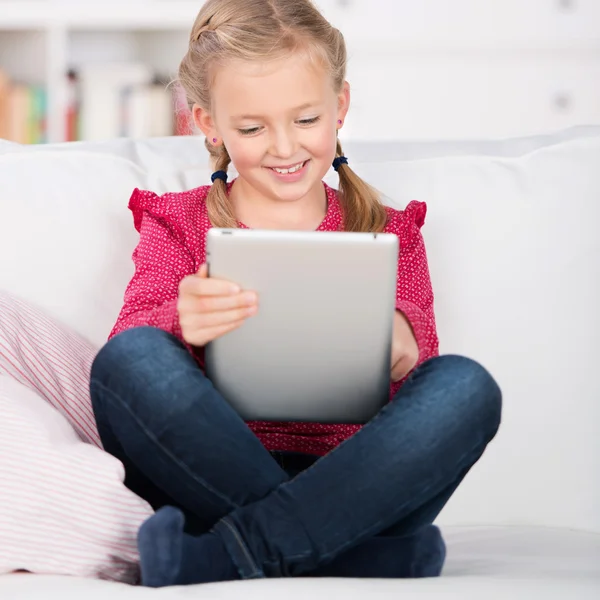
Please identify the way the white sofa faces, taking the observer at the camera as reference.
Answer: facing the viewer

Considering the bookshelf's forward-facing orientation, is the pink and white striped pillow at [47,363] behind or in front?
in front

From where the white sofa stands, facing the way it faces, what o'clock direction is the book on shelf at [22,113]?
The book on shelf is roughly at 5 o'clock from the white sofa.

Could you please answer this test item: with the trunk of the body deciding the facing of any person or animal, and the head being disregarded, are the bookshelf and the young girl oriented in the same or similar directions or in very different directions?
same or similar directions

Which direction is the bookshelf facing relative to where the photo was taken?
toward the camera

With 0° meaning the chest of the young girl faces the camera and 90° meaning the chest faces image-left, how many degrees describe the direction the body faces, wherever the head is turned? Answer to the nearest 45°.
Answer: approximately 0°

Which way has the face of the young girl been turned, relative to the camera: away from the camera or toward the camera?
toward the camera

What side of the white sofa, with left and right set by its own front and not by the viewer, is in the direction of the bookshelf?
back

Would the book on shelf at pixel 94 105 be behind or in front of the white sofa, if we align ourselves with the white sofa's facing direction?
behind

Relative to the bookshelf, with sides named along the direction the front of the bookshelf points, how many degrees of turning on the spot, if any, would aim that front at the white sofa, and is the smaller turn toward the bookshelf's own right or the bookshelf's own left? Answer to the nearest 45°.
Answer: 0° — it already faces it
